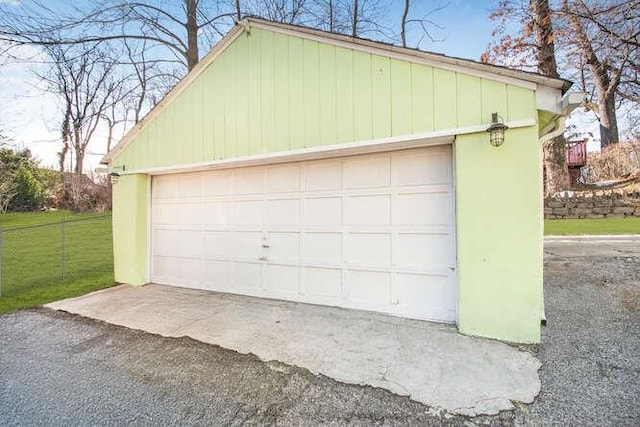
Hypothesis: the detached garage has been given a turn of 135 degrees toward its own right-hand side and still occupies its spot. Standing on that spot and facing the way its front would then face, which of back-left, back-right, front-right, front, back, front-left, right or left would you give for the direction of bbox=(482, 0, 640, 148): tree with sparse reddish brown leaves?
front-right

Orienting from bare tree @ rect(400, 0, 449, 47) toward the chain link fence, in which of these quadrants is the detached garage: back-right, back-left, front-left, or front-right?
front-left

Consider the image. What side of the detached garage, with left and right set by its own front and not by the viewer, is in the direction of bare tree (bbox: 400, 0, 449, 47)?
back

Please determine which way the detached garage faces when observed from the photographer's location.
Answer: facing the viewer and to the left of the viewer

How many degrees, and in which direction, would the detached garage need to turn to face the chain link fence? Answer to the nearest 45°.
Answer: approximately 90° to its right

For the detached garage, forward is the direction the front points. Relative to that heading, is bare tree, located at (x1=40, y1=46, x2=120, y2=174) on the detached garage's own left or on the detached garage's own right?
on the detached garage's own right

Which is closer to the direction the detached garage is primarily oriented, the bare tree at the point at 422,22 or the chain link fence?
the chain link fence

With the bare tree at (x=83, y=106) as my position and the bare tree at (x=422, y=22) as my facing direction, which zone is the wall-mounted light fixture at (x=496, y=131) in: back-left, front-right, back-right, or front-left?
front-right

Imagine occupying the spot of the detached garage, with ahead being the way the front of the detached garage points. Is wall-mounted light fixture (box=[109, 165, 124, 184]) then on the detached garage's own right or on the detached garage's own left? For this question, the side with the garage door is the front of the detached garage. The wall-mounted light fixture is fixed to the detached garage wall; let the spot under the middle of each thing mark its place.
on the detached garage's own right
